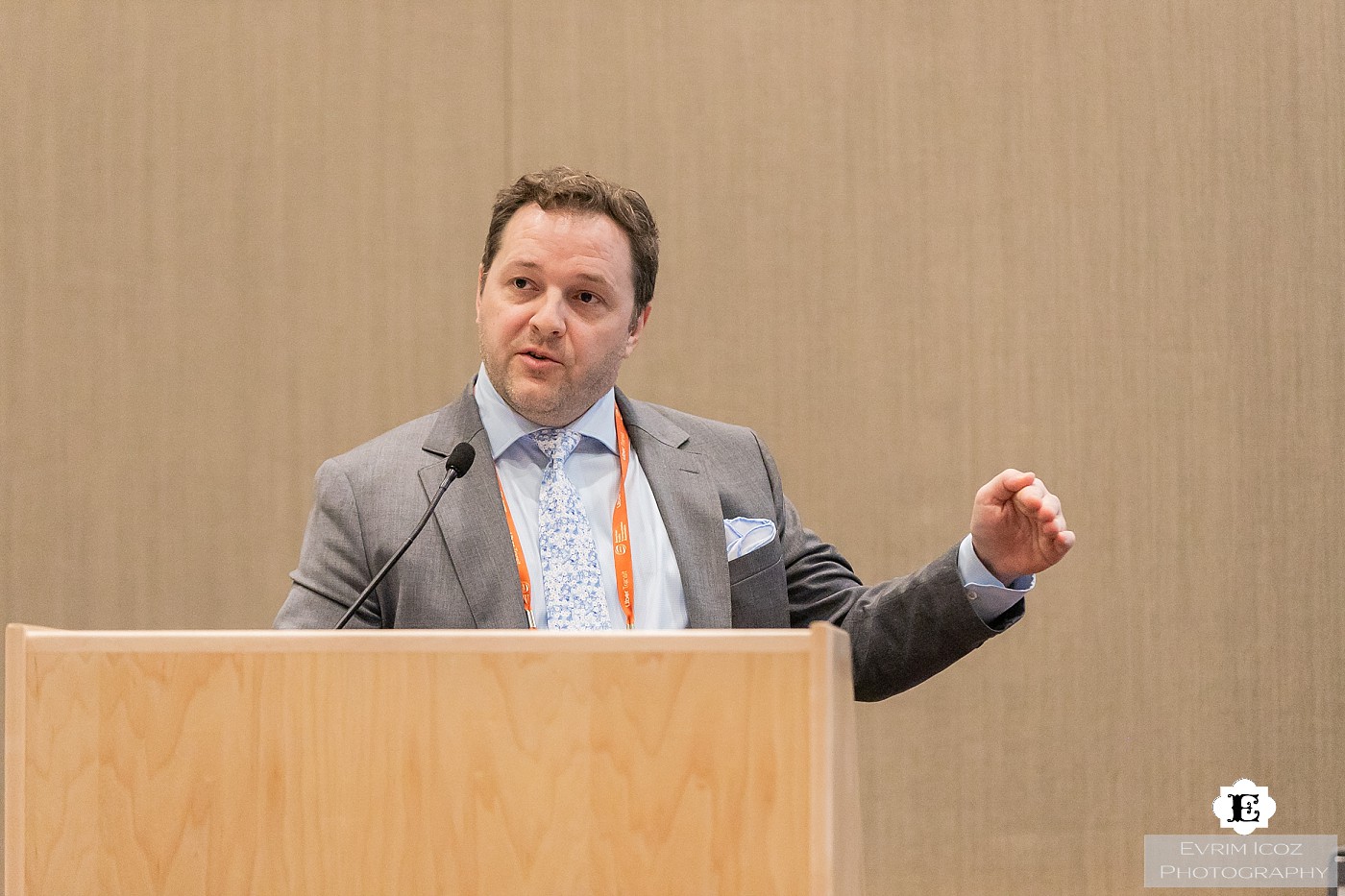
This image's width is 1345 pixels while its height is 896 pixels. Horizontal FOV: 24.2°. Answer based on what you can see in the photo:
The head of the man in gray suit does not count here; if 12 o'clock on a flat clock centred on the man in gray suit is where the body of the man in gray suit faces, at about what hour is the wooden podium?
The wooden podium is roughly at 12 o'clock from the man in gray suit.

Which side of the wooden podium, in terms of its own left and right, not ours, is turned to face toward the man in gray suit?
back

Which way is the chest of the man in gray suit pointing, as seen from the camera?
toward the camera

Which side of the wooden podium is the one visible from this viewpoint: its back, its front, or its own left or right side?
front

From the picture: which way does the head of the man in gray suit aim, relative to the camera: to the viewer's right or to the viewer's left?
to the viewer's left
